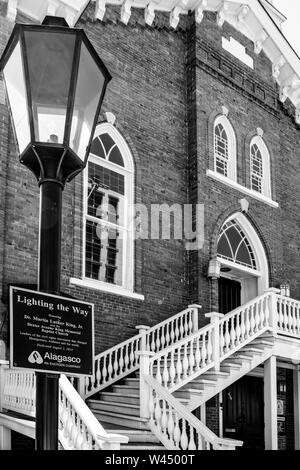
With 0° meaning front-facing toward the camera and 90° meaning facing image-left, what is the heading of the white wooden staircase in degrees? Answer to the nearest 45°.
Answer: approximately 45°
